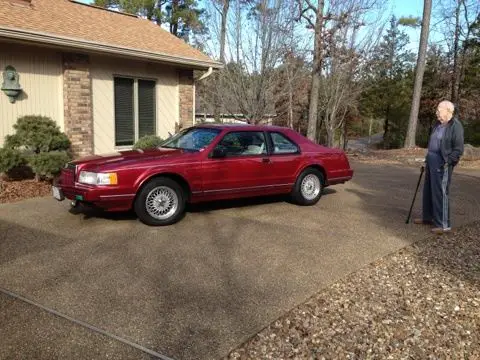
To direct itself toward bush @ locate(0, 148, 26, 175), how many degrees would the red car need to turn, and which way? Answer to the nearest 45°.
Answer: approximately 90° to its right

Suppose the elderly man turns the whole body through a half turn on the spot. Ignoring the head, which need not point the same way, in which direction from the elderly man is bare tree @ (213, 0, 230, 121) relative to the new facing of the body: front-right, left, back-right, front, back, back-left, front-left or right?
left

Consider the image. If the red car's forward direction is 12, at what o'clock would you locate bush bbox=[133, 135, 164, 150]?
The bush is roughly at 4 o'clock from the red car.

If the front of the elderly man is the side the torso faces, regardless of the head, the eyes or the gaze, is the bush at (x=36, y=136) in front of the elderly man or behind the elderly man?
in front

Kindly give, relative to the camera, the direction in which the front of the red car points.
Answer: facing the viewer and to the left of the viewer

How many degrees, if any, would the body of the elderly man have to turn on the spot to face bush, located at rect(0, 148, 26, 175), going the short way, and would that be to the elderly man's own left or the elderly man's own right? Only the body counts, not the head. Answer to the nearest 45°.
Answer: approximately 45° to the elderly man's own right

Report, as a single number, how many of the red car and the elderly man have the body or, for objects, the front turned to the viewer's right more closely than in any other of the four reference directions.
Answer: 0

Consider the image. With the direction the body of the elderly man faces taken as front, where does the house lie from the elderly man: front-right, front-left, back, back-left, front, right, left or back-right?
front-right
